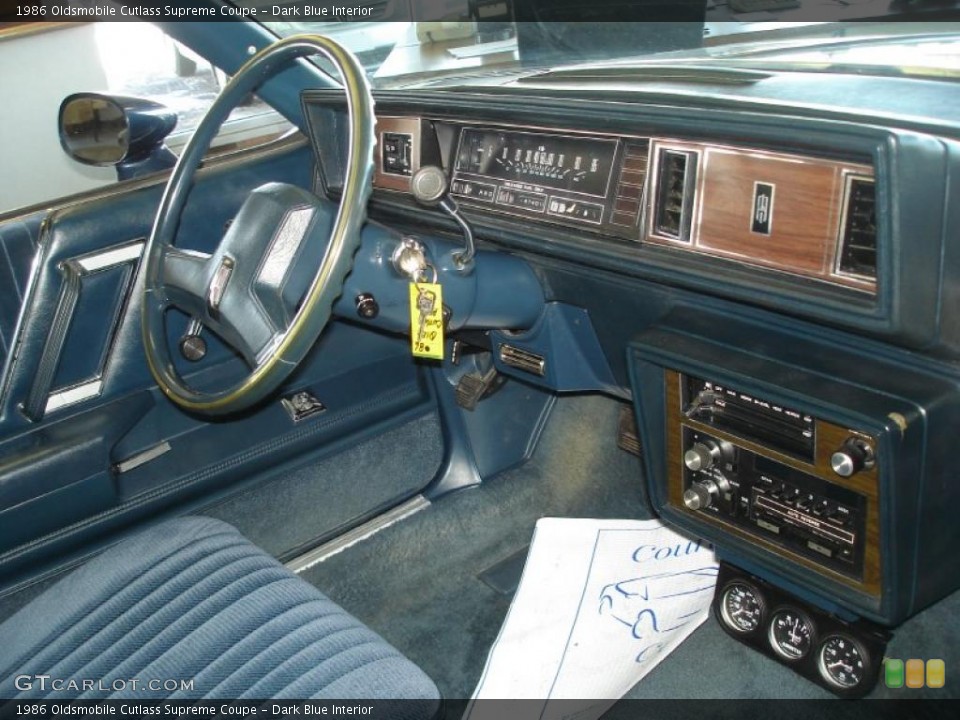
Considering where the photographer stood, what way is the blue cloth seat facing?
facing away from the viewer and to the right of the viewer
